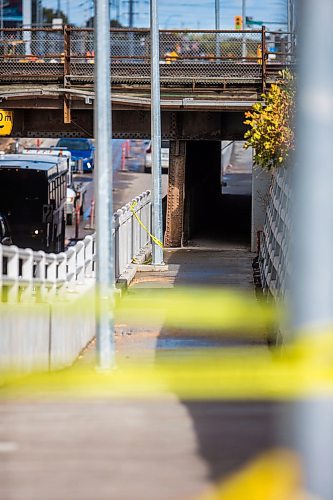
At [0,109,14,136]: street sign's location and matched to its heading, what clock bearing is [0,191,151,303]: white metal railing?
The white metal railing is roughly at 12 o'clock from the street sign.

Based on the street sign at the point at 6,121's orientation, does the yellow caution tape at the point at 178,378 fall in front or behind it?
in front

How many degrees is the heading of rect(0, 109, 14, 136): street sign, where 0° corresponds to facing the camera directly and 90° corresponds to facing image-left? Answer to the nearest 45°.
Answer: approximately 0°

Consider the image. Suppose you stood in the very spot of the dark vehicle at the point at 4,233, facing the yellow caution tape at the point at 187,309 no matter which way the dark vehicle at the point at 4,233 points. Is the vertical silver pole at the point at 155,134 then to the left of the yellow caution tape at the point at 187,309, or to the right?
left

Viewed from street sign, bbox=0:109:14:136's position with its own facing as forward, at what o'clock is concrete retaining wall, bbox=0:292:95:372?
The concrete retaining wall is roughly at 12 o'clock from the street sign.

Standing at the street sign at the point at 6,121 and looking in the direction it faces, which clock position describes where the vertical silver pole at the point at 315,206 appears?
The vertical silver pole is roughly at 12 o'clock from the street sign.

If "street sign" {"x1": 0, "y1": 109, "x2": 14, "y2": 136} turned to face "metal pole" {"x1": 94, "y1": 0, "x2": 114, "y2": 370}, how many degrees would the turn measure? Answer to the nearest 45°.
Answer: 0° — it already faces it

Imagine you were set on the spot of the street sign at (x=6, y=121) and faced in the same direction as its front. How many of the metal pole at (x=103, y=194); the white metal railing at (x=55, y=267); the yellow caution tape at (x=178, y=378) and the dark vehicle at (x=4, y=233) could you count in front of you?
4

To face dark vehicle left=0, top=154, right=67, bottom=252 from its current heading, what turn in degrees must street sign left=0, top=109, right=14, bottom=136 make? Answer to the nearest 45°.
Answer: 0° — it already faces it

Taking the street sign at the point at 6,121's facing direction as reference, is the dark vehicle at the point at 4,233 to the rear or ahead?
ahead

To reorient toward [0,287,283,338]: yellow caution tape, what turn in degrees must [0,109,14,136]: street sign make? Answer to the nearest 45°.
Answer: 0° — it already faces it

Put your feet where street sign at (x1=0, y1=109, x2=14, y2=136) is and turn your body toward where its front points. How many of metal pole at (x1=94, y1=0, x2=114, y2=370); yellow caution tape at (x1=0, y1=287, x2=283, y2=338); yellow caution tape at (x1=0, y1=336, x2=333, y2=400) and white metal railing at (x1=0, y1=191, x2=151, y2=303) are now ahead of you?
4
